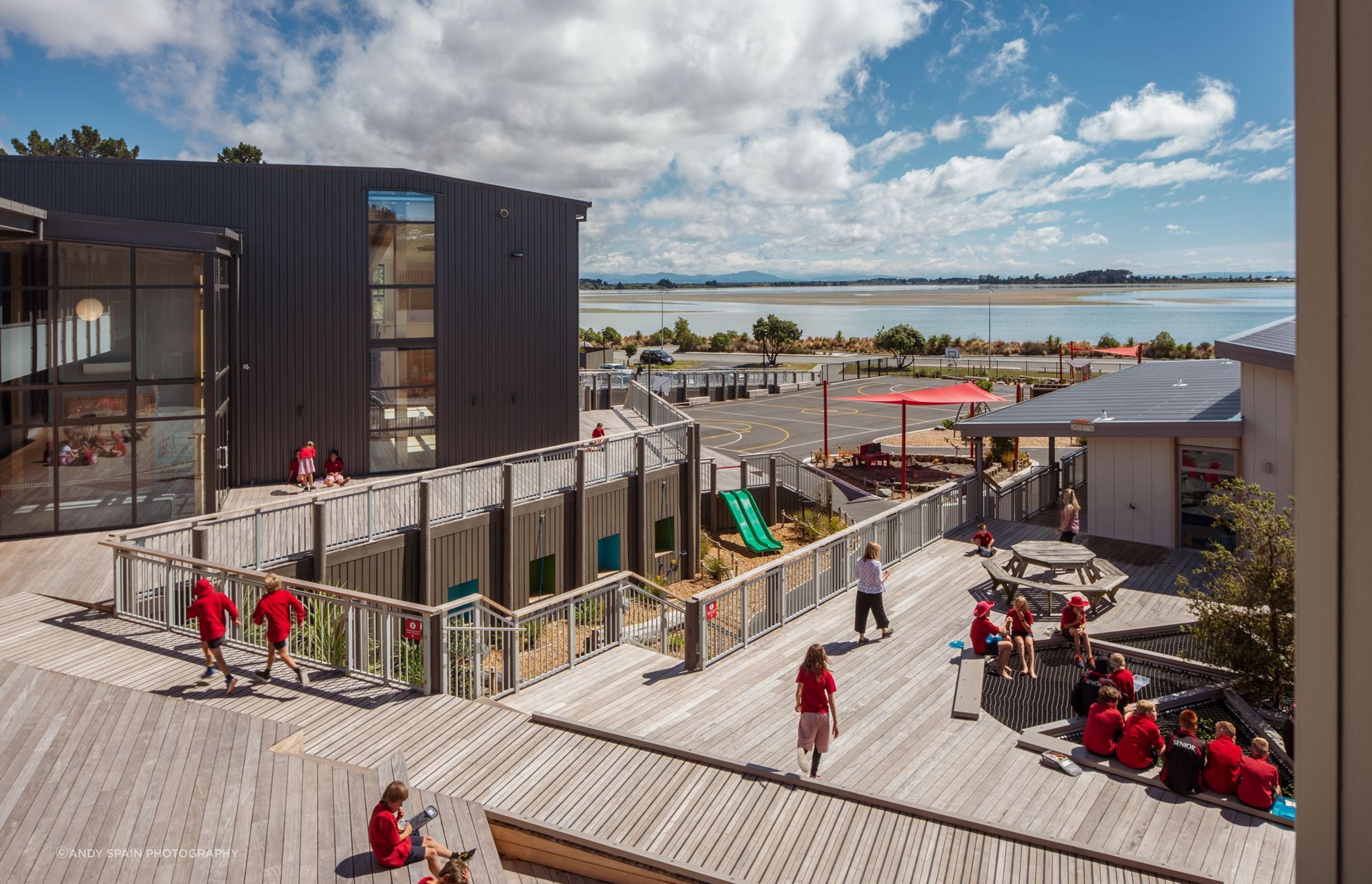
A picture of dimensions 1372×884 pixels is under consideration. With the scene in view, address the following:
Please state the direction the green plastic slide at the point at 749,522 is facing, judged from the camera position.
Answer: facing the viewer and to the right of the viewer

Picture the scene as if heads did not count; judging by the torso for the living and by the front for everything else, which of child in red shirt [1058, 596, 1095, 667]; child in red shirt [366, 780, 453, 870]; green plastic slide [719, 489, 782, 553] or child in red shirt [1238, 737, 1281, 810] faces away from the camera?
child in red shirt [1238, 737, 1281, 810]

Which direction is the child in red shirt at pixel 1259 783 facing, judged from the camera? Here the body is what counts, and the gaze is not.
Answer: away from the camera

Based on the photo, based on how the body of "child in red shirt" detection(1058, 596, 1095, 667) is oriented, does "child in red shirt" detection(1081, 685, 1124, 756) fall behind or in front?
in front

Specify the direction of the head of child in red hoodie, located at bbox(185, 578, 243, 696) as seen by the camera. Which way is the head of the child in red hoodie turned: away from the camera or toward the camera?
away from the camera

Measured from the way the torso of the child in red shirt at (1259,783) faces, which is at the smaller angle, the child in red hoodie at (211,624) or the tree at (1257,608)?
the tree

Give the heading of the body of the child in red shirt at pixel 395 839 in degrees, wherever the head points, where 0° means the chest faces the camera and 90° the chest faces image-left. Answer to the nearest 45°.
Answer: approximately 270°

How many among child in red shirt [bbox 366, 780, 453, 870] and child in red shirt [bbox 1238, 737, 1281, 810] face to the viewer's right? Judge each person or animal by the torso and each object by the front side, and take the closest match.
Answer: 1
